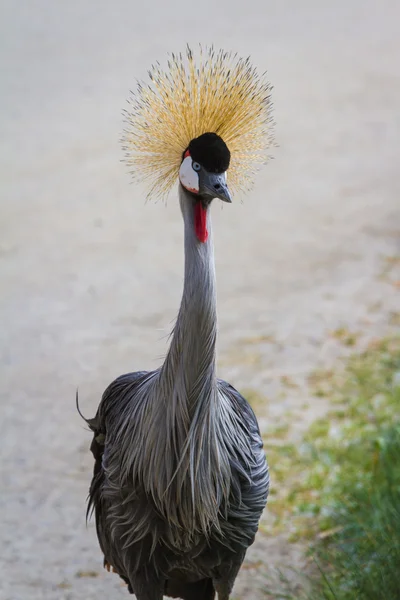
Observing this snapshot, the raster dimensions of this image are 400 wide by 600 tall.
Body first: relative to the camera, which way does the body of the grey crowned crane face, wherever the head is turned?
toward the camera
